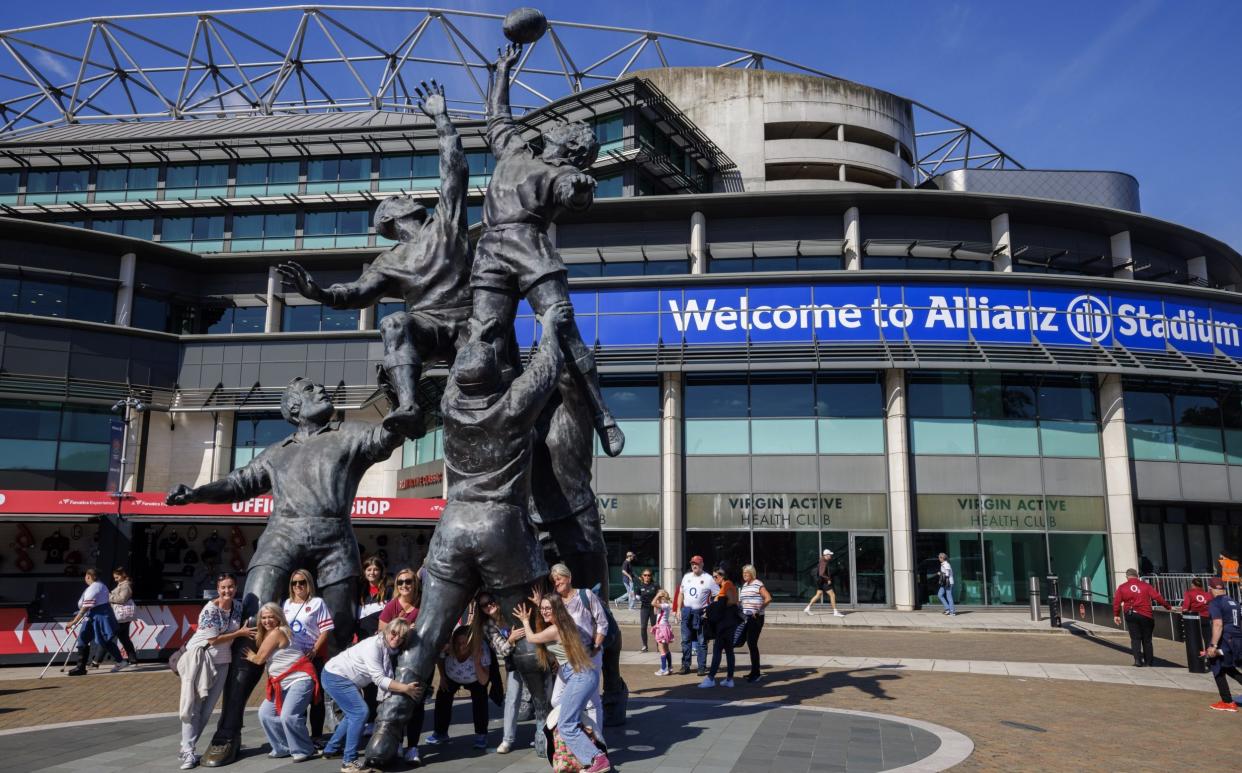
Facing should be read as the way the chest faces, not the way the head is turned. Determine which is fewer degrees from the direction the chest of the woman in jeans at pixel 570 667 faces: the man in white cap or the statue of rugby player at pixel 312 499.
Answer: the statue of rugby player

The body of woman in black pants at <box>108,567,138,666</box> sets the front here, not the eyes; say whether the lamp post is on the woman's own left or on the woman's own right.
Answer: on the woman's own right

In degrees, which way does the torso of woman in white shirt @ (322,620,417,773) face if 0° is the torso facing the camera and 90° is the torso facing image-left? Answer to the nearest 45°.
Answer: approximately 270°

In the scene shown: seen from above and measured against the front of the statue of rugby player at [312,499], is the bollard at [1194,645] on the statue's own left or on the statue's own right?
on the statue's own left

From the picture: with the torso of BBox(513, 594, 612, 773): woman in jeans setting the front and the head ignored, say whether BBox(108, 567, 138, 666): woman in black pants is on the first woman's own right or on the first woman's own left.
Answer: on the first woman's own right

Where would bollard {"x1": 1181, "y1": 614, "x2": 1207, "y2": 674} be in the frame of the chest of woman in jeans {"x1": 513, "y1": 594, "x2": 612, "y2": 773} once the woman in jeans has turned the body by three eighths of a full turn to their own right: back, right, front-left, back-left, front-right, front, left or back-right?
front

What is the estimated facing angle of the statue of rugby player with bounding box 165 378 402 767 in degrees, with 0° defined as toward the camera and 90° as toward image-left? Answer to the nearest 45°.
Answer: approximately 0°

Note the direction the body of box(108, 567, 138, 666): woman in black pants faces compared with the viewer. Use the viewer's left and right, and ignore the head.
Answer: facing to the left of the viewer

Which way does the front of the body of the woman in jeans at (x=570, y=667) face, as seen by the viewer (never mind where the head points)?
to the viewer's left
